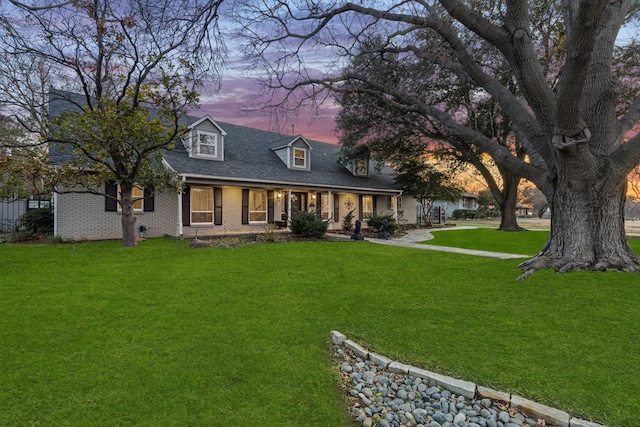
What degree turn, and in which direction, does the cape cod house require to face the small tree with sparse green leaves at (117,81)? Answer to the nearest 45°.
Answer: approximately 90° to its right

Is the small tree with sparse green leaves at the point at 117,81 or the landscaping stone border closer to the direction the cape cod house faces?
the landscaping stone border

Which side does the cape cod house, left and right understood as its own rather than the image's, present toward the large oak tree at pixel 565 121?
front

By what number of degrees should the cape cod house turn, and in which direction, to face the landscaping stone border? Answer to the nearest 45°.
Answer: approximately 45° to its right
